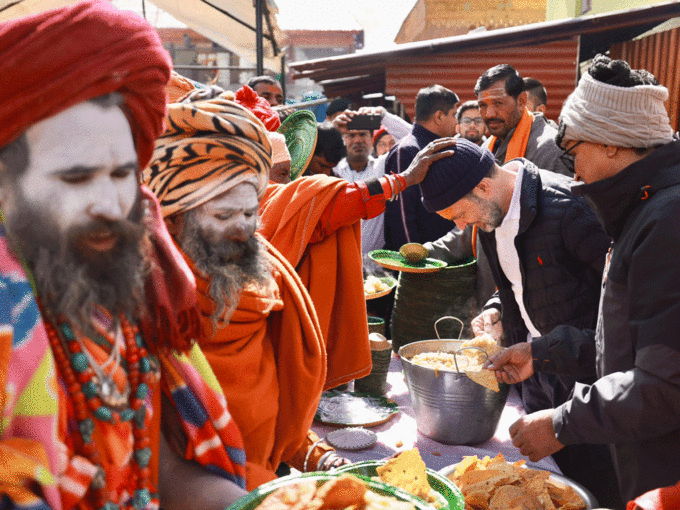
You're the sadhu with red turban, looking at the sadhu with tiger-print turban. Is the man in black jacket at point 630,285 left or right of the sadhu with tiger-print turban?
right

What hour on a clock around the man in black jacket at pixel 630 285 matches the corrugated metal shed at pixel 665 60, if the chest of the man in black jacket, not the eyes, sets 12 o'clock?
The corrugated metal shed is roughly at 3 o'clock from the man in black jacket.

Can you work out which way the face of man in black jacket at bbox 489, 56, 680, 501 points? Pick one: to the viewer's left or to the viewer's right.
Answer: to the viewer's left

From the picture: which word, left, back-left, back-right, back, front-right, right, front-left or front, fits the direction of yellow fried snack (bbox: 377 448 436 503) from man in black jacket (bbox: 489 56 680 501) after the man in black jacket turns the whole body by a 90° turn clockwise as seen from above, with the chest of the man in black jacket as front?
back-left

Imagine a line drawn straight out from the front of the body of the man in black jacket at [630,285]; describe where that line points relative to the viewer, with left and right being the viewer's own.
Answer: facing to the left of the viewer

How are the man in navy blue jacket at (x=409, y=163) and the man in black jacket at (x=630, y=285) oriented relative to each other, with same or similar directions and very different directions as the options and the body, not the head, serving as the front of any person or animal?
very different directions

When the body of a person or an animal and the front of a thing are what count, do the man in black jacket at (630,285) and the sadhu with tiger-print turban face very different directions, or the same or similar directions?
very different directions
